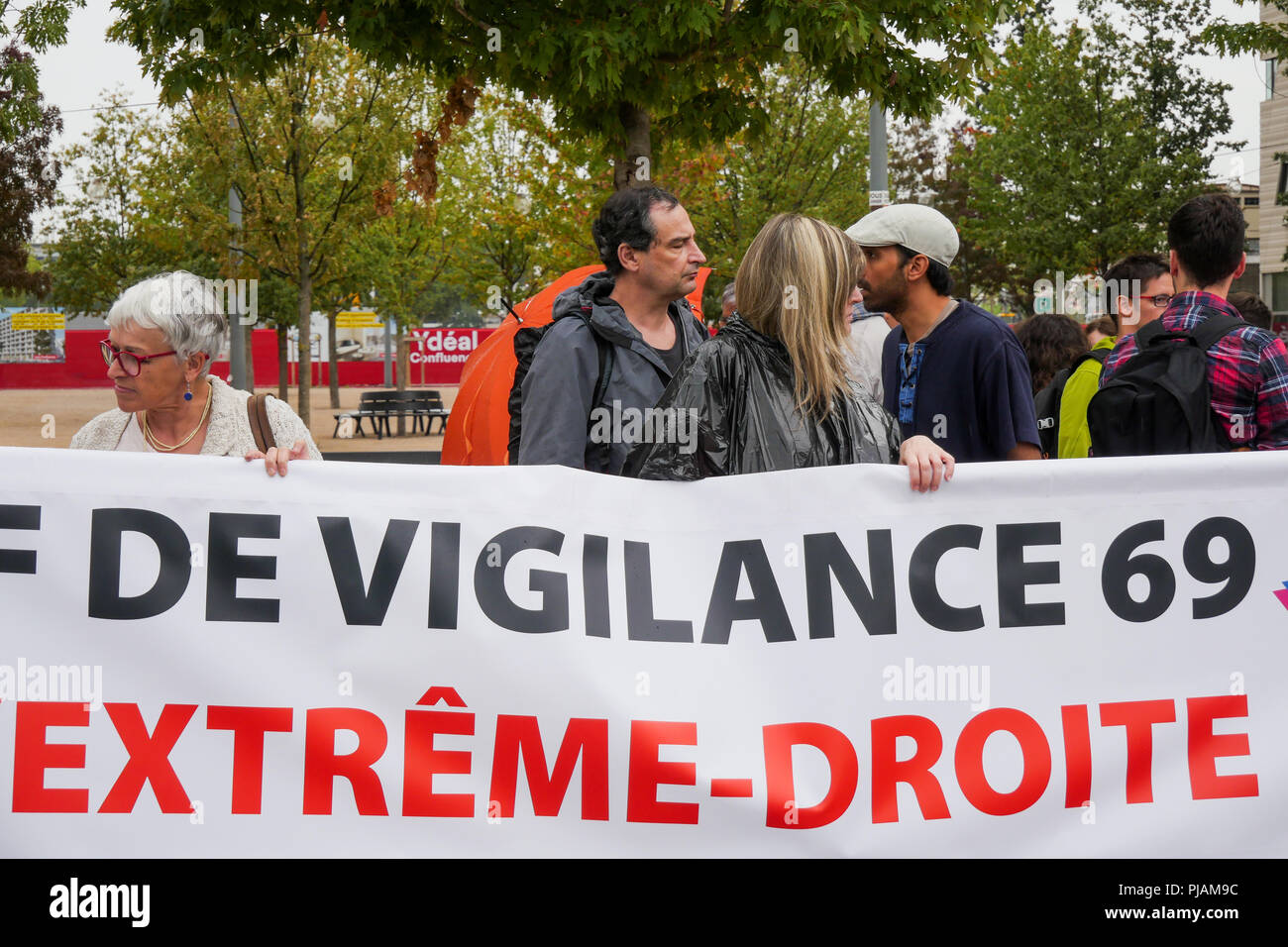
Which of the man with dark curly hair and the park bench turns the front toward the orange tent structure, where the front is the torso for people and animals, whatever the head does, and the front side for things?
the park bench

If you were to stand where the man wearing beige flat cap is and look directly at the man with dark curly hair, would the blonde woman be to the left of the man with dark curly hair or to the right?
left

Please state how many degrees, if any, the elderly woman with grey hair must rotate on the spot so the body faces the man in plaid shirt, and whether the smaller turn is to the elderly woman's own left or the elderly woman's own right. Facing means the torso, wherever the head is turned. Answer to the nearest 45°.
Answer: approximately 135° to the elderly woman's own left

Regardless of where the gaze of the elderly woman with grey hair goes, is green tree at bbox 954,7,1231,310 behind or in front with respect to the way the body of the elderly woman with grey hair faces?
behind

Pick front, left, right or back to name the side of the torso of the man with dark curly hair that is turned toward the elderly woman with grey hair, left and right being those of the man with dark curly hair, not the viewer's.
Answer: right

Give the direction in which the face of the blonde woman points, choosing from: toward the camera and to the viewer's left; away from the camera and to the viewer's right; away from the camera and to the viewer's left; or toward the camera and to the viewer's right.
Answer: away from the camera and to the viewer's right

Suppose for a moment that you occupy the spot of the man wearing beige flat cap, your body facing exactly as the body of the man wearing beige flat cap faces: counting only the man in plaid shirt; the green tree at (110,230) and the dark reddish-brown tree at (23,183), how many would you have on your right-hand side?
2

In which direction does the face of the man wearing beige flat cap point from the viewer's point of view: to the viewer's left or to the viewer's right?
to the viewer's left

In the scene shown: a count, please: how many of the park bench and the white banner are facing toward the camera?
2

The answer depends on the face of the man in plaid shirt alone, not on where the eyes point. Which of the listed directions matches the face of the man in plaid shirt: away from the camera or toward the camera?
away from the camera

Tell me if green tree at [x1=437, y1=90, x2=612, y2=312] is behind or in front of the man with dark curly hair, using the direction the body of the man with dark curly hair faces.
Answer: behind
